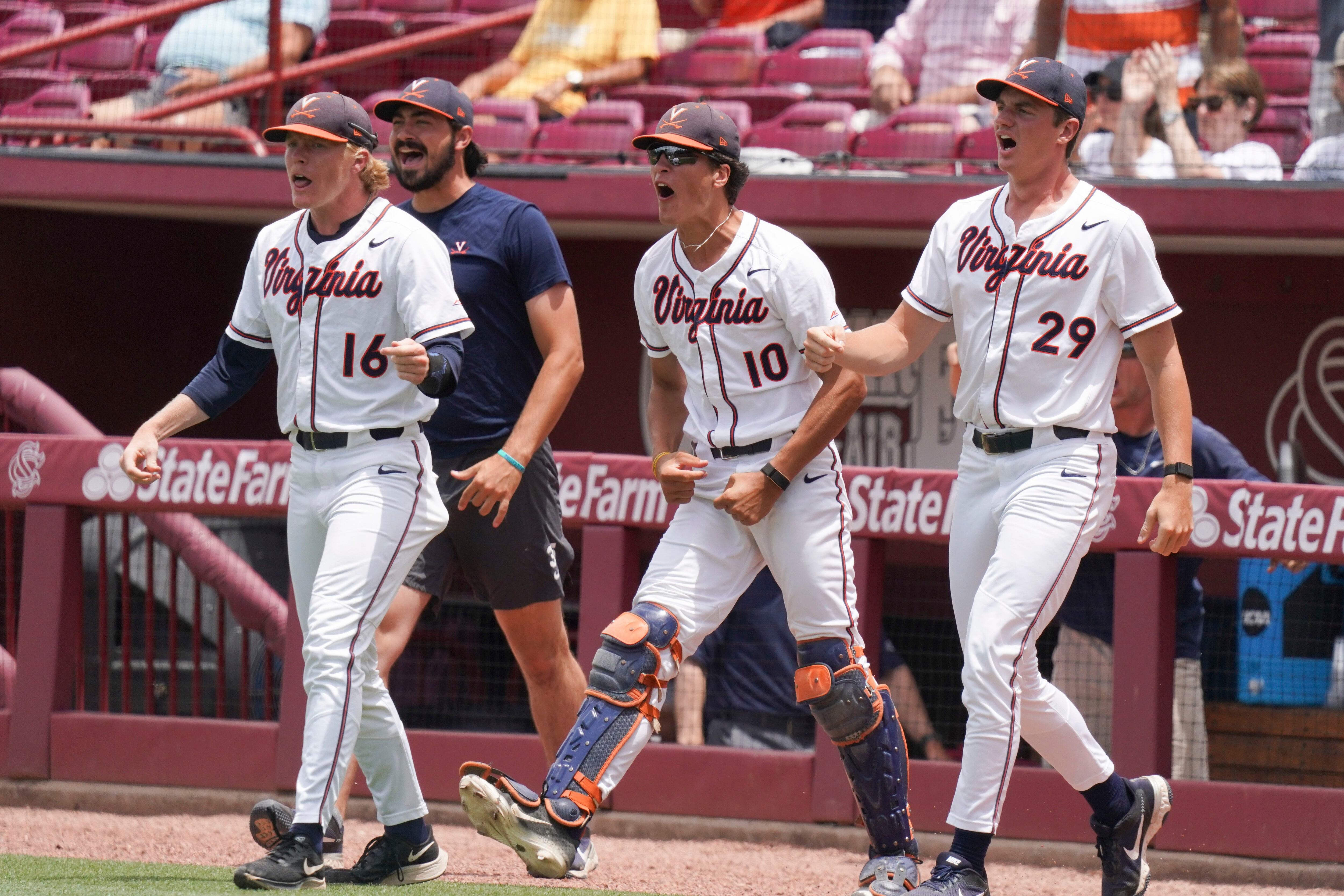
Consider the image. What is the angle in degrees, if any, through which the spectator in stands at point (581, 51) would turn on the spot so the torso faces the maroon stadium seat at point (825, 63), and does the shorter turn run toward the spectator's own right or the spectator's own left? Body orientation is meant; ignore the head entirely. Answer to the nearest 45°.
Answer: approximately 135° to the spectator's own left

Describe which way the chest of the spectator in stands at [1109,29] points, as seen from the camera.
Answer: toward the camera

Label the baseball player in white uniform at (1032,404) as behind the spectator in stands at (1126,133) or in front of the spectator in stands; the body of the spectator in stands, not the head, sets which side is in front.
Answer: in front

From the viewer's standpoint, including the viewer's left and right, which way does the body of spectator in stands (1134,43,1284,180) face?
facing the viewer and to the left of the viewer

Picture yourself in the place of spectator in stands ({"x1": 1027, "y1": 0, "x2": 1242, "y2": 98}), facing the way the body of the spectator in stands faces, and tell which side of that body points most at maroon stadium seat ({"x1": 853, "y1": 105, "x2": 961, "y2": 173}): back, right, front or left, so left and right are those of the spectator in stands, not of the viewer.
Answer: right

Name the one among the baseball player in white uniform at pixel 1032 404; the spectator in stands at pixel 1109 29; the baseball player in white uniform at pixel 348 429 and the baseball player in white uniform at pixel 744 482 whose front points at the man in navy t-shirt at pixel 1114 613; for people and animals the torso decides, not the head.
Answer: the spectator in stands

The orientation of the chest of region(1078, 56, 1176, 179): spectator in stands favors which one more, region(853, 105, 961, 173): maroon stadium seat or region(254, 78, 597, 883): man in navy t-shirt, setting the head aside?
the man in navy t-shirt

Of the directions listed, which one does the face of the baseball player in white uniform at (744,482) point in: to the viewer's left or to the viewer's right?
to the viewer's left

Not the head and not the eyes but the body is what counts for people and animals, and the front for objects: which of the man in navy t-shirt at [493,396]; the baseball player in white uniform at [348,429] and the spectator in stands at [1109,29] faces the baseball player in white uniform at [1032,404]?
the spectator in stands

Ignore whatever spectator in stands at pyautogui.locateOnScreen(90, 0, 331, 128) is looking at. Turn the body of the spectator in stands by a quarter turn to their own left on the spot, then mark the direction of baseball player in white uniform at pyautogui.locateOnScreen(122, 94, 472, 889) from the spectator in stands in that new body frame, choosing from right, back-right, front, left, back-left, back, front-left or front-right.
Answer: front-right

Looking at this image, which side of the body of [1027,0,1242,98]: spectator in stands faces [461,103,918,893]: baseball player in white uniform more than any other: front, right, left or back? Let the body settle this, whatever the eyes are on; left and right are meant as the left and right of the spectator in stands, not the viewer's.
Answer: front

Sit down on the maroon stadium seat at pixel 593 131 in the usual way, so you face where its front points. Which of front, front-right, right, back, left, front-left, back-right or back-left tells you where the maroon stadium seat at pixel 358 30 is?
right

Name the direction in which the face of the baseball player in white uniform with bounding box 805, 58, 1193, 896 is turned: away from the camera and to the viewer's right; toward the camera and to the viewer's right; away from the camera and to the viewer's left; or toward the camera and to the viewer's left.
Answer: toward the camera and to the viewer's left
